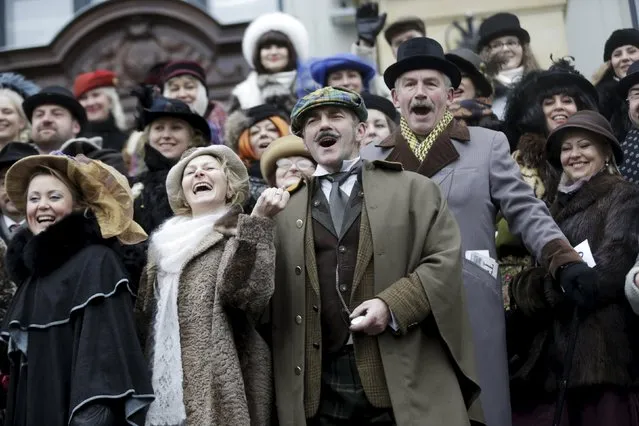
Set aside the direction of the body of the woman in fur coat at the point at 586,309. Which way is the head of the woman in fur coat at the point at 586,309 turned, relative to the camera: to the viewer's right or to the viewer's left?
to the viewer's left

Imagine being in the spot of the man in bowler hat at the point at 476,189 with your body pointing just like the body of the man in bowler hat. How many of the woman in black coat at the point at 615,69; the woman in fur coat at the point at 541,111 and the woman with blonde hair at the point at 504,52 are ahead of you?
0

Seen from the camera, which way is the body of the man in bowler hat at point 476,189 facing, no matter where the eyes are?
toward the camera

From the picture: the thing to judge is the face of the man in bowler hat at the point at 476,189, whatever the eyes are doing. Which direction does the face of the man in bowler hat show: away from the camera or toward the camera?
toward the camera

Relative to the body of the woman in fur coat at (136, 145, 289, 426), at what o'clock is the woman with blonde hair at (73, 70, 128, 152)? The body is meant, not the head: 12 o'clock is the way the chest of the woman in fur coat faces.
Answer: The woman with blonde hair is roughly at 4 o'clock from the woman in fur coat.

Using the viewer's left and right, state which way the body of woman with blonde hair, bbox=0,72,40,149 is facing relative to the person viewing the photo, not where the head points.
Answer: facing the viewer and to the left of the viewer

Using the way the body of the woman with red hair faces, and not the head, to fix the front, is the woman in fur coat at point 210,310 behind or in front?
in front

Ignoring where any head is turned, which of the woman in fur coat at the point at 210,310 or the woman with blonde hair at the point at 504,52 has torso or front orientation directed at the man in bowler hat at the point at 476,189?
the woman with blonde hair

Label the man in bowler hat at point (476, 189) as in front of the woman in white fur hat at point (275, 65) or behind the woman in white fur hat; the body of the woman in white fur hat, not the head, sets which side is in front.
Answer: in front

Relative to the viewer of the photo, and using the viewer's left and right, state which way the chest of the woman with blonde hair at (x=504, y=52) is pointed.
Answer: facing the viewer

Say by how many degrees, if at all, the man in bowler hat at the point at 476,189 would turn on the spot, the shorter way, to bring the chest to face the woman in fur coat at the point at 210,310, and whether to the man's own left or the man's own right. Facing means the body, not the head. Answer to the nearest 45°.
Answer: approximately 45° to the man's own right

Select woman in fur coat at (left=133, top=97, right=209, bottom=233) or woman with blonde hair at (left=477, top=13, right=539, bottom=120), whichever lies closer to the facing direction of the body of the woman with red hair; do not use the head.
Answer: the woman in fur coat

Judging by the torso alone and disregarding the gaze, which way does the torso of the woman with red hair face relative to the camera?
toward the camera

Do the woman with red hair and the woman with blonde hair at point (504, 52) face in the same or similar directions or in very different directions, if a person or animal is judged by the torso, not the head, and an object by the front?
same or similar directions

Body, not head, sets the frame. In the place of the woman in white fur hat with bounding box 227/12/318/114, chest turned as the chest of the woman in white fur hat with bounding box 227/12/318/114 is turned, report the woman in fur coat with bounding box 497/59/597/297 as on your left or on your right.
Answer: on your left
